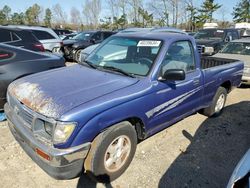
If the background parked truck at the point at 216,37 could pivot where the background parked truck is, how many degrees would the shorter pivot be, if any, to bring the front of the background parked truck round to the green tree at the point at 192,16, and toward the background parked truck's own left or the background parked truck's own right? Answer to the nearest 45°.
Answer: approximately 135° to the background parked truck's own right

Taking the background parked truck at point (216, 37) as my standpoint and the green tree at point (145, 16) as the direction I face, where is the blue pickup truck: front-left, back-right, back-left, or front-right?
back-left

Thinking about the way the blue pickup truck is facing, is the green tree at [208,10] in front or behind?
behind

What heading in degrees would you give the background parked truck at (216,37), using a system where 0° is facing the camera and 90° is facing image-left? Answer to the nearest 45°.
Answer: approximately 45°

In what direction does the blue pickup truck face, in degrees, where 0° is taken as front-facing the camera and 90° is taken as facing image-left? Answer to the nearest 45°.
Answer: approximately 45°

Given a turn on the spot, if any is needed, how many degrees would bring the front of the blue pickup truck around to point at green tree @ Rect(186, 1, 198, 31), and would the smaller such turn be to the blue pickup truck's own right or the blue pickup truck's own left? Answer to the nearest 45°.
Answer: approximately 135° to the blue pickup truck's own right

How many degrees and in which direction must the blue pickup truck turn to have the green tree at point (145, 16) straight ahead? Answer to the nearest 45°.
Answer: approximately 135° to its right

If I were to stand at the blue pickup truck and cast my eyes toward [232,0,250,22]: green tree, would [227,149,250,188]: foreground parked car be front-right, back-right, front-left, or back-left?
back-right

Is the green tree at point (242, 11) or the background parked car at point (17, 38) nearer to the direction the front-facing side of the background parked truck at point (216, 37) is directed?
the background parked car

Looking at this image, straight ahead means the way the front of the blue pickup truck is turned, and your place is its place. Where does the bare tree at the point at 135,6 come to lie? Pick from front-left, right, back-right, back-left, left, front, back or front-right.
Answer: back-right
